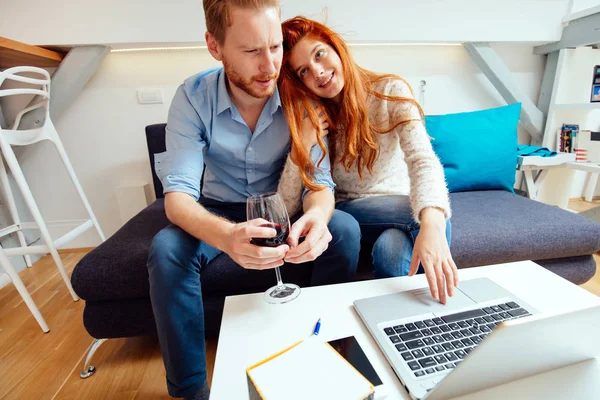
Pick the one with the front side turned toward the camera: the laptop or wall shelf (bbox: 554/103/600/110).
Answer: the wall shelf

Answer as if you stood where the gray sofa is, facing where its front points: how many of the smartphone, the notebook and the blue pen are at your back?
0

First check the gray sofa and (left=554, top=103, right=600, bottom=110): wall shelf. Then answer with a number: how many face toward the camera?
2

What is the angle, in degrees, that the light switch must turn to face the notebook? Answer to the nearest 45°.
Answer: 0° — it already faces it

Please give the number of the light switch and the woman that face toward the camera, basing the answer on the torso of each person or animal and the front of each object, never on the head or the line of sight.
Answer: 2

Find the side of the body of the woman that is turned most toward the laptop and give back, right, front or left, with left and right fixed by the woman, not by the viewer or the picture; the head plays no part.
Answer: front

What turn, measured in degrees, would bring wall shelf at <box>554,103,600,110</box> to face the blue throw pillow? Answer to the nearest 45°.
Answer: approximately 45° to its right

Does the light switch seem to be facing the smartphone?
yes

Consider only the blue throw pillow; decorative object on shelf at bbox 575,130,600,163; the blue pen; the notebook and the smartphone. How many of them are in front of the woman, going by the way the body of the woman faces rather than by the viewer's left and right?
3

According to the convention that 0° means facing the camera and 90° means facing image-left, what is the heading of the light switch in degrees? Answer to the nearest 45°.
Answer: approximately 0°

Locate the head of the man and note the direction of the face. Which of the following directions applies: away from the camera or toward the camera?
toward the camera

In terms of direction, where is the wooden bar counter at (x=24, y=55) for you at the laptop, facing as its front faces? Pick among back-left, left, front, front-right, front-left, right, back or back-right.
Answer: front-left

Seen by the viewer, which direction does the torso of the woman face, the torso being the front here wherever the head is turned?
toward the camera

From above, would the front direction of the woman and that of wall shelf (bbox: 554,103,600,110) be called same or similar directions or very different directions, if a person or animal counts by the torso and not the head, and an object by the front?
same or similar directions

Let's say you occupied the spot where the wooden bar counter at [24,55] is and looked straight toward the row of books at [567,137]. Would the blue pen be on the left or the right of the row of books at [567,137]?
right

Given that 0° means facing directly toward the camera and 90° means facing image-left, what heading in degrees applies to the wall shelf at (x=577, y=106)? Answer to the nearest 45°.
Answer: approximately 0°

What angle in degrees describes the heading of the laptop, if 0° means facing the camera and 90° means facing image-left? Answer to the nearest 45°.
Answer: approximately 135°
